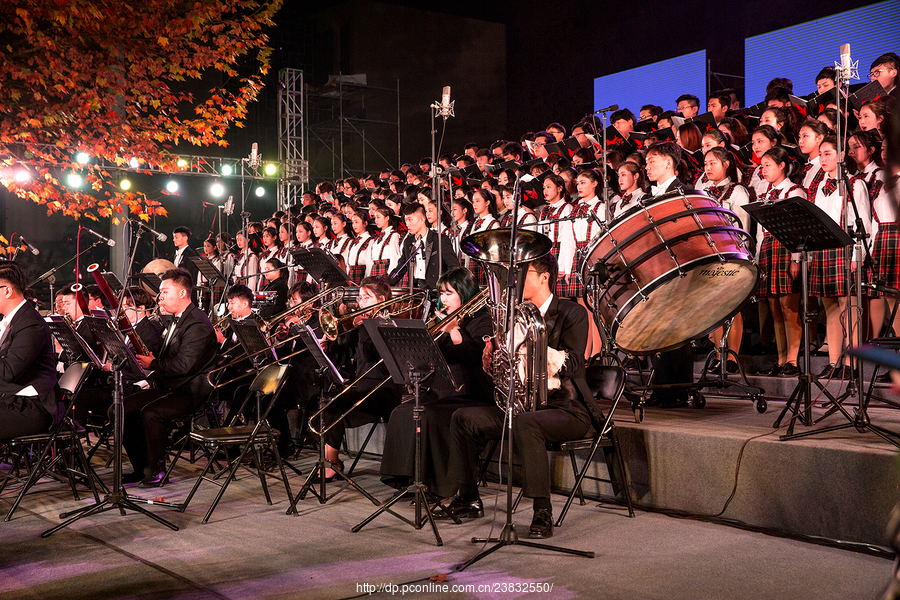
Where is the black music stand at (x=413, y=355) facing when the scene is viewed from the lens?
facing away from the viewer and to the right of the viewer

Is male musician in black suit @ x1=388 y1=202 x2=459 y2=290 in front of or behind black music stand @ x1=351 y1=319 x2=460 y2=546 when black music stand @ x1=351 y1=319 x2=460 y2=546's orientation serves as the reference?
in front

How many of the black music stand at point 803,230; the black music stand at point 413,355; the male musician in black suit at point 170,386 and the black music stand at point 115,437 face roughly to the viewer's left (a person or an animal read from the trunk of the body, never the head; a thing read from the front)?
1

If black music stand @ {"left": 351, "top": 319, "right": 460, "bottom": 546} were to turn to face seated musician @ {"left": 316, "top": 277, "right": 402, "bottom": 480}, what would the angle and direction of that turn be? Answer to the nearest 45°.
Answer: approximately 45° to its left

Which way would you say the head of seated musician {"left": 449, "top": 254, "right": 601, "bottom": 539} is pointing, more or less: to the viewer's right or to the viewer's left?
to the viewer's left

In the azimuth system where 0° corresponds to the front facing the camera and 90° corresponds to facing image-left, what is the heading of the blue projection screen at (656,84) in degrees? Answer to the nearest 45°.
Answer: approximately 45°
